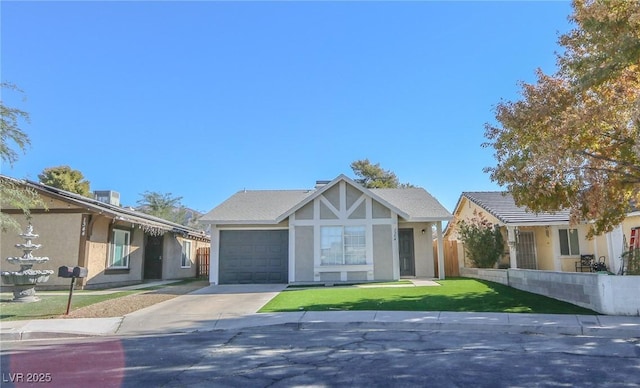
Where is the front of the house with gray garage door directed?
toward the camera

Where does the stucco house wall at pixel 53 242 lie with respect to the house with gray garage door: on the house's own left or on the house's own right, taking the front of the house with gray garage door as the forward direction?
on the house's own right

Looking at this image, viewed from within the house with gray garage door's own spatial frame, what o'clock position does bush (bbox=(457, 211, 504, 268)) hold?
The bush is roughly at 9 o'clock from the house with gray garage door.

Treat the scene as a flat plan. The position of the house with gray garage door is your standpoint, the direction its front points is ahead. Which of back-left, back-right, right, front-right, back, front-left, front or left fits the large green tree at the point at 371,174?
back

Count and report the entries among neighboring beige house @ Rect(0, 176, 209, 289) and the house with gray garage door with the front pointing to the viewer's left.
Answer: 0

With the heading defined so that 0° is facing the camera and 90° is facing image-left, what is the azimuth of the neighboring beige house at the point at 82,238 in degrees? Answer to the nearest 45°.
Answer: approximately 315°

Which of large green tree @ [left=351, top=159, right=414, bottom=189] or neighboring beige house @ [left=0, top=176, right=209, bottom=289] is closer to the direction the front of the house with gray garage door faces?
the neighboring beige house

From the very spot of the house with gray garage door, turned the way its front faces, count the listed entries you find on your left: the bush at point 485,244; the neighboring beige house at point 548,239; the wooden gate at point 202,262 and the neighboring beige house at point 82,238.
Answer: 2

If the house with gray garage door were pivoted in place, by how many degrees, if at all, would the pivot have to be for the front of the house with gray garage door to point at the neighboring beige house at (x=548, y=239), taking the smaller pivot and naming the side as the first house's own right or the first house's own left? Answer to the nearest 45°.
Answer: approximately 90° to the first house's own left

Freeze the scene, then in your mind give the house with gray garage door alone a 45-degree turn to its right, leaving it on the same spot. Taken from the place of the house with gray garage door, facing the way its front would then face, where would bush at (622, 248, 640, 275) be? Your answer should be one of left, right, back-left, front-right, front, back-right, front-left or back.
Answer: left

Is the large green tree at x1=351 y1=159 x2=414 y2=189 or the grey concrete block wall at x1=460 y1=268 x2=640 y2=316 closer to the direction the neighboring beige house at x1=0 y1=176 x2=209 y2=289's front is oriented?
the grey concrete block wall

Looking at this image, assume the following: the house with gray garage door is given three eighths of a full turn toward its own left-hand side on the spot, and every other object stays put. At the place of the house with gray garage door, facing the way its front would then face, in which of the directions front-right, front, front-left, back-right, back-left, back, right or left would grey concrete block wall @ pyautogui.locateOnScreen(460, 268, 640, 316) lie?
right
